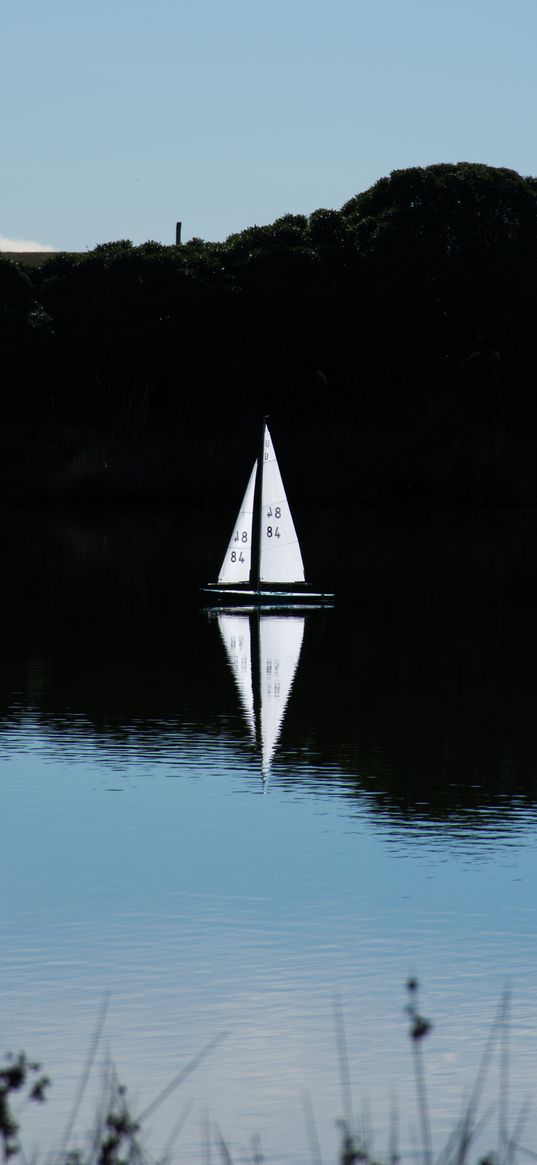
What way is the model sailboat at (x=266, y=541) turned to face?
to the viewer's left
